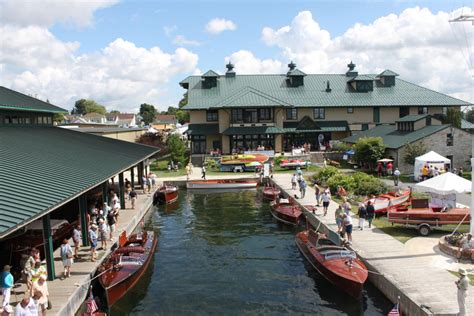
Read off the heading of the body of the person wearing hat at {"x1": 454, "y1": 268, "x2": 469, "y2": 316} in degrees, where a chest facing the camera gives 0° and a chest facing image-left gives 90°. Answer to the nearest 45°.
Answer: approximately 90°

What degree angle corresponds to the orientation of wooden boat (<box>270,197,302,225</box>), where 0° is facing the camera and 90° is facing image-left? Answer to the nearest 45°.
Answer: approximately 315°

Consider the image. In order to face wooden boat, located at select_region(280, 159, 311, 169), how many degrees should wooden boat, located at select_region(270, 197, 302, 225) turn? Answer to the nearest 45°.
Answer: approximately 135° to its left

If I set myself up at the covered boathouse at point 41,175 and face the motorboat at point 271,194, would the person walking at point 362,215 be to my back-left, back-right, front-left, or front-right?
front-right

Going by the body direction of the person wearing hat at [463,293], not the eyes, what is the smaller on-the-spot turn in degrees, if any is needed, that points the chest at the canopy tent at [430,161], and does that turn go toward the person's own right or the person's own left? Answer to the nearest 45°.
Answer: approximately 90° to the person's own right

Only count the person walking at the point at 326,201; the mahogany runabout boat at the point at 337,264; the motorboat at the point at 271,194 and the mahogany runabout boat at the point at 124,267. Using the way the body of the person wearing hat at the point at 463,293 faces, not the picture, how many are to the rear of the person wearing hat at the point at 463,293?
0

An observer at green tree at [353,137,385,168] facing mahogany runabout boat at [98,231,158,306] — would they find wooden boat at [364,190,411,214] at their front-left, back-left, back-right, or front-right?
front-left

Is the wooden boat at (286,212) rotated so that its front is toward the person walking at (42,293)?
no

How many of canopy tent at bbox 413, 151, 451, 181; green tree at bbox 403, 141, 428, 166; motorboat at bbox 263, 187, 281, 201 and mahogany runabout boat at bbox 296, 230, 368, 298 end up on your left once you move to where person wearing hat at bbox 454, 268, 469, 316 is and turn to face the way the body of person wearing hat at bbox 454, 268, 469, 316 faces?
0

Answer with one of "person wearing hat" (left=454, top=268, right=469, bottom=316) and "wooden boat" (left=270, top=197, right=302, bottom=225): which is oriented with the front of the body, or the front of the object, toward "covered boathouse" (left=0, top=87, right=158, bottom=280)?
the person wearing hat

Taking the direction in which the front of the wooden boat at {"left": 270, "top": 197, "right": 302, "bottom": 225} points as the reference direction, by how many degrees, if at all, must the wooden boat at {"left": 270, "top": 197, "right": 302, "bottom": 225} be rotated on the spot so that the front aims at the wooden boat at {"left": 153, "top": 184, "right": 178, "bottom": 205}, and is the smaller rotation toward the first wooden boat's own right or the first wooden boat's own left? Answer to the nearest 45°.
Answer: approximately 180°

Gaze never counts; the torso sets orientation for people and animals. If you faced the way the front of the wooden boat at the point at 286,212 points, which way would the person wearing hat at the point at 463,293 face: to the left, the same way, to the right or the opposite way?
the opposite way

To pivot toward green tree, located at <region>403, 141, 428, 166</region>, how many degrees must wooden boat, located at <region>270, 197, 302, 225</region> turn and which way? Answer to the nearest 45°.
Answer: approximately 90° to its left

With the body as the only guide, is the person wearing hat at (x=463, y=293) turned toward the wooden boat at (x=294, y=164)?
no

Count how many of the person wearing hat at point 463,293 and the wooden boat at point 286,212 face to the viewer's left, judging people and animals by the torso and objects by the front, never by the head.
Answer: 1

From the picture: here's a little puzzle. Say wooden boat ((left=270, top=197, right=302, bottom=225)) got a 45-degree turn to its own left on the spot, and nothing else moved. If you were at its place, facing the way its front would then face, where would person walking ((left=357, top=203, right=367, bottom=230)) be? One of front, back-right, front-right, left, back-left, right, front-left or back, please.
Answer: front-right
